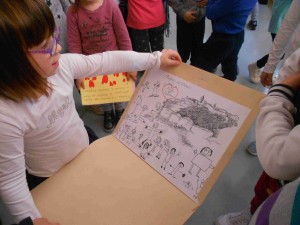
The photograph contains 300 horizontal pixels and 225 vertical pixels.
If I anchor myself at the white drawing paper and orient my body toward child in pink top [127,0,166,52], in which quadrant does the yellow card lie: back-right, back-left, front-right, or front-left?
front-left

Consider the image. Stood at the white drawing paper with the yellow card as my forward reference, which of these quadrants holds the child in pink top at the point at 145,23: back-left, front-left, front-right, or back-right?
front-right

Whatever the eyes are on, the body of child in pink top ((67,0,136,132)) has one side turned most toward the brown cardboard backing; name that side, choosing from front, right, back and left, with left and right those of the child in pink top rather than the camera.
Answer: front

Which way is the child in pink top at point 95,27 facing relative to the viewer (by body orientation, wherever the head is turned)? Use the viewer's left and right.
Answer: facing the viewer

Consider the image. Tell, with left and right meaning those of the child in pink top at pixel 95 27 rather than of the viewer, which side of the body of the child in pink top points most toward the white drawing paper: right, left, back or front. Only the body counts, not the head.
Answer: front
